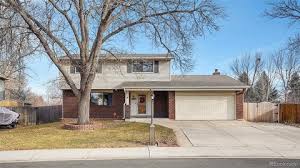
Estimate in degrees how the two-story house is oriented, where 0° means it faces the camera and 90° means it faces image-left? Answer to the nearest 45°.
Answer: approximately 0°

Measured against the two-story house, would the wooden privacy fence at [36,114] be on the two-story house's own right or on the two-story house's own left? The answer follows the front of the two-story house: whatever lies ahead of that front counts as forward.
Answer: on the two-story house's own right

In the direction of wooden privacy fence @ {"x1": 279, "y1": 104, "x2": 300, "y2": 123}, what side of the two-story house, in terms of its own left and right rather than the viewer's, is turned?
left
